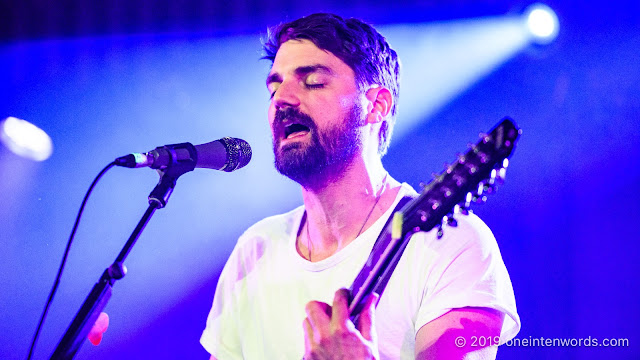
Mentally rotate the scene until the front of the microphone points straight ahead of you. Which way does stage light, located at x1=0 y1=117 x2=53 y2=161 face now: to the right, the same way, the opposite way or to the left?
to the right

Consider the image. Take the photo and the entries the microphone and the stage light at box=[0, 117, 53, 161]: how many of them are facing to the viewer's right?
1

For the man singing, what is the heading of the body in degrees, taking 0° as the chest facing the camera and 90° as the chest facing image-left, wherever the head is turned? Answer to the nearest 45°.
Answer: approximately 45°

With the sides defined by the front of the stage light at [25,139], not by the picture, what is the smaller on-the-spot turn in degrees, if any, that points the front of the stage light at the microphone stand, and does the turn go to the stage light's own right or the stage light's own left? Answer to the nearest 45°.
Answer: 0° — it already faces it

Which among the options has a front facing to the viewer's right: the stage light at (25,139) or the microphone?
the microphone

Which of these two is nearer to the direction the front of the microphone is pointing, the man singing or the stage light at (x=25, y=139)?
the man singing

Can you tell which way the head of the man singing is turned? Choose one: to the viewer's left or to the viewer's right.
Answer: to the viewer's left

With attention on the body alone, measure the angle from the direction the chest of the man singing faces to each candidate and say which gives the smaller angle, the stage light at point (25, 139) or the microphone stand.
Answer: the microphone stand

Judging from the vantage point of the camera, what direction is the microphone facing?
facing to the right of the viewer

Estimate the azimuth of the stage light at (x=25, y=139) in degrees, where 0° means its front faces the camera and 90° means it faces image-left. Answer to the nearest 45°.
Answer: approximately 0°
